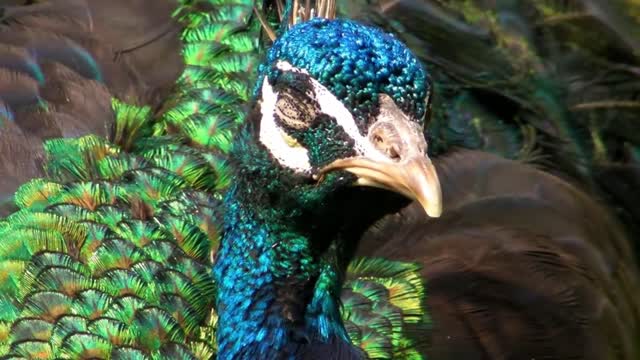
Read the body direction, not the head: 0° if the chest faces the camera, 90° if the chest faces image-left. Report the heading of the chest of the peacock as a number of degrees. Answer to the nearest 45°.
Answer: approximately 315°
